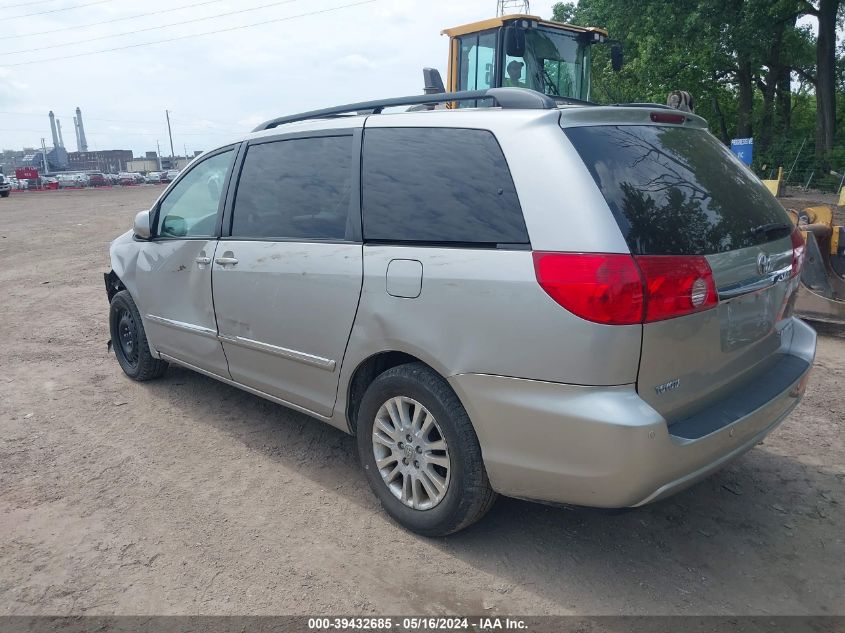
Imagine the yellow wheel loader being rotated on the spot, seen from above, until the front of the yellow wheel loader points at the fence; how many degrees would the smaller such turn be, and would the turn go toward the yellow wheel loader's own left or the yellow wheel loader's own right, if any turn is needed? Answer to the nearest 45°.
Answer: approximately 90° to the yellow wheel loader's own left

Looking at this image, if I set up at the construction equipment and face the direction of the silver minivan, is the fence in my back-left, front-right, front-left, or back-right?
back-right

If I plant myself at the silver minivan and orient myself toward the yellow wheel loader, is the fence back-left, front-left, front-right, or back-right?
front-right

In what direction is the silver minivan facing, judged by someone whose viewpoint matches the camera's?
facing away from the viewer and to the left of the viewer

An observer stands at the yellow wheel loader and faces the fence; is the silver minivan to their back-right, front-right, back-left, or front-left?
back-right

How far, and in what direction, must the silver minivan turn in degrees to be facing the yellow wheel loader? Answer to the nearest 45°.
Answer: approximately 45° to its right

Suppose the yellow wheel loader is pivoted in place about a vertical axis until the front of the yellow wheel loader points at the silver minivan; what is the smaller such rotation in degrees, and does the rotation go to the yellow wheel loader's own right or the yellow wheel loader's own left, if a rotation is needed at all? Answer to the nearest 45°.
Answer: approximately 45° to the yellow wheel loader's own right

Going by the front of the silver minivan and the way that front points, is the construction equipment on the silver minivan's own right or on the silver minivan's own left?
on the silver minivan's own right

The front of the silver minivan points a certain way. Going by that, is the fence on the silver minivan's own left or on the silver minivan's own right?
on the silver minivan's own right

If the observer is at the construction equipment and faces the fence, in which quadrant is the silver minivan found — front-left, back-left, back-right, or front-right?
back-left

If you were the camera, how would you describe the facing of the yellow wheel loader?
facing the viewer and to the right of the viewer

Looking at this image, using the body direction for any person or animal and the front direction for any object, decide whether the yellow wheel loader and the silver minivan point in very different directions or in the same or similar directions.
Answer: very different directions
